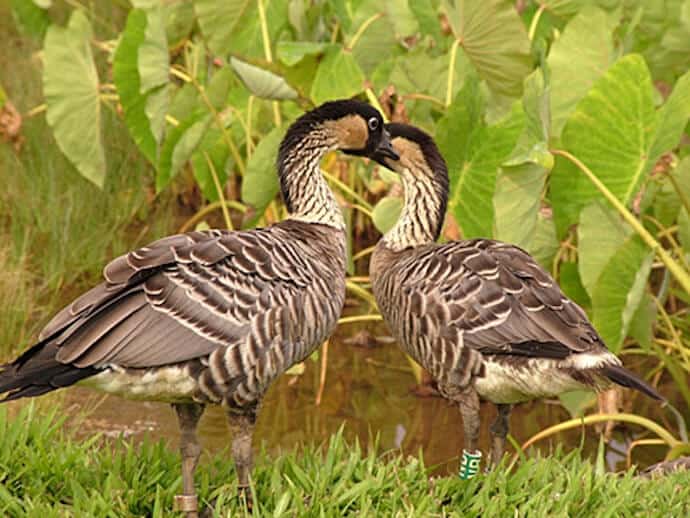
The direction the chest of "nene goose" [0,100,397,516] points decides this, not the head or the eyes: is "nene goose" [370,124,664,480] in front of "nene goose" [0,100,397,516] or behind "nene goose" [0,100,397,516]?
in front

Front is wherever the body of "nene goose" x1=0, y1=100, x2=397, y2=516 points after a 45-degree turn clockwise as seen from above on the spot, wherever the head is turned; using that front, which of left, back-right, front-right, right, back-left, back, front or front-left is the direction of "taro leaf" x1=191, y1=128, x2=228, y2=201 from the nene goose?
back-left

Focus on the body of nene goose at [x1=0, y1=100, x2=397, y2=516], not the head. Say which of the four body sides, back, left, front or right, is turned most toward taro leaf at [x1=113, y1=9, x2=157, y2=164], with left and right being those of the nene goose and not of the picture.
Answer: left

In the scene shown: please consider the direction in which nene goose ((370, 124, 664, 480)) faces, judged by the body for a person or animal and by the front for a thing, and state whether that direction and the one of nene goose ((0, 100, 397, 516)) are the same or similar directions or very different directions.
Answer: very different directions

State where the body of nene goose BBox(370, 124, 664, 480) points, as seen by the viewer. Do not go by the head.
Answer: to the viewer's left

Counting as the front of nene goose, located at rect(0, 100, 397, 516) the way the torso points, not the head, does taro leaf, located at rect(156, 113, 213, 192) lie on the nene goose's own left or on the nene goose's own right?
on the nene goose's own left

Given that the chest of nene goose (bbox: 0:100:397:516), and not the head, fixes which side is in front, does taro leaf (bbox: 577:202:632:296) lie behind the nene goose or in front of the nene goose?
in front

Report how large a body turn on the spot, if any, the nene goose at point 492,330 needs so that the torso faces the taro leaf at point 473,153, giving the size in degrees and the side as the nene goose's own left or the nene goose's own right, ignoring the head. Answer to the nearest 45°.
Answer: approximately 90° to the nene goose's own right

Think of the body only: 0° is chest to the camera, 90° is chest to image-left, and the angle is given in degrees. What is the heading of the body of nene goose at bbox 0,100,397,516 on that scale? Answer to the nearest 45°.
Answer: approximately 270°

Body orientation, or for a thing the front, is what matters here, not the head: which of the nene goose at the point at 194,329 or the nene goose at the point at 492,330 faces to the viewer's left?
the nene goose at the point at 492,330

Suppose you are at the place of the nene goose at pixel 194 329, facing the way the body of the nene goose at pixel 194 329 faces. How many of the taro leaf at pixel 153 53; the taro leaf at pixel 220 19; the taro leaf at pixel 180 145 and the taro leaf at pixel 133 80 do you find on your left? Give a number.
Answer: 4

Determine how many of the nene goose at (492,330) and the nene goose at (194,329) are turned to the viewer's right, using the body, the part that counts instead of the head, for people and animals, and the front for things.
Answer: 1
